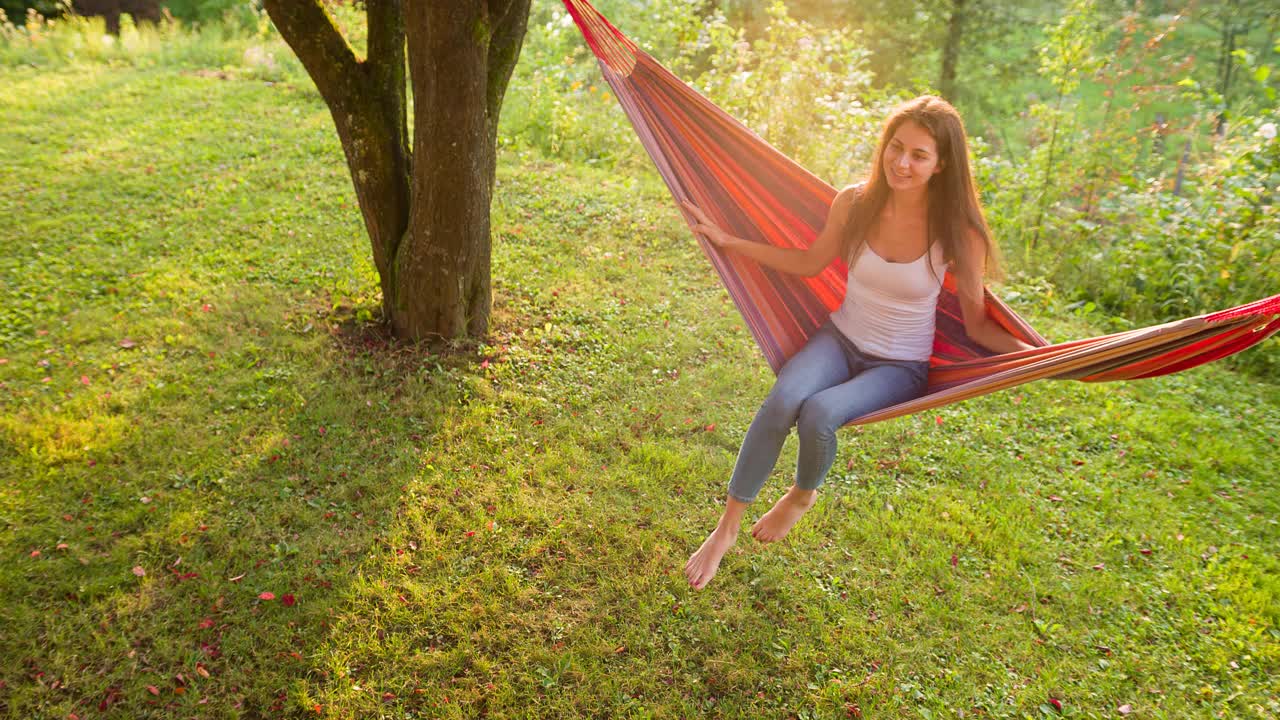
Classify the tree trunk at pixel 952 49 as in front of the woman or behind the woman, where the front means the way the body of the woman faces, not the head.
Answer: behind

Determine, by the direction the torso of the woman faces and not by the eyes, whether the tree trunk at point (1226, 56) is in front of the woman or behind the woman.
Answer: behind

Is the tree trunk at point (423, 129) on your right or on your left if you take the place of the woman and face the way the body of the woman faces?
on your right

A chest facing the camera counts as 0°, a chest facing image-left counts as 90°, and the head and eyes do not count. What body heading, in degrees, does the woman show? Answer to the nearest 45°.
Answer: approximately 45°
